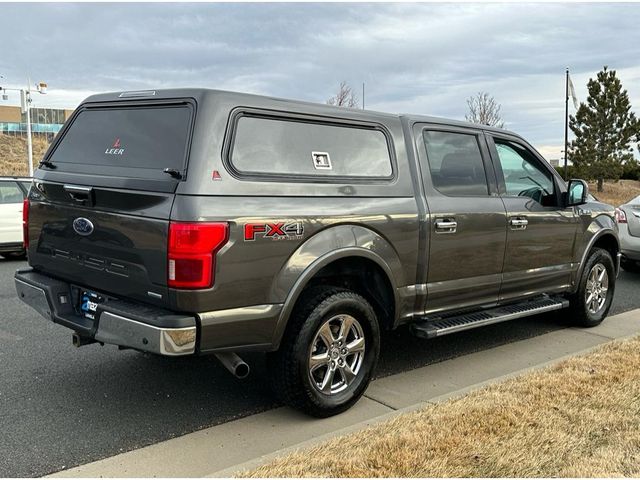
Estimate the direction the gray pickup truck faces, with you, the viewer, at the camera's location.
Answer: facing away from the viewer and to the right of the viewer

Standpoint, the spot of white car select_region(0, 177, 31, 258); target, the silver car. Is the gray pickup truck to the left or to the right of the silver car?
right

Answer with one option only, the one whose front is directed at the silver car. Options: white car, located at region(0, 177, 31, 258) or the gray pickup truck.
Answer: the gray pickup truck

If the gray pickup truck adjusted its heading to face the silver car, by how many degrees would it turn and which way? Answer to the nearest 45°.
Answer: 0° — it already faces it

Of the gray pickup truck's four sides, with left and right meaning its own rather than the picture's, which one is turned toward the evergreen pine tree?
front
